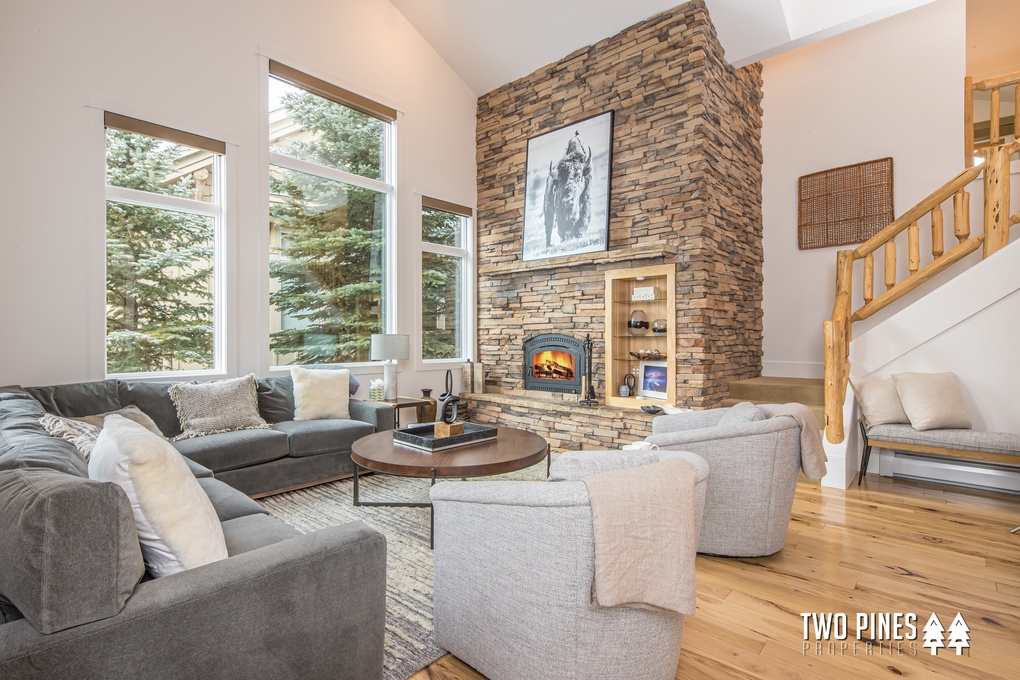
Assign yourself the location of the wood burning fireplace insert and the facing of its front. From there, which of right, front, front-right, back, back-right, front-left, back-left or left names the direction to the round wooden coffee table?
front-left

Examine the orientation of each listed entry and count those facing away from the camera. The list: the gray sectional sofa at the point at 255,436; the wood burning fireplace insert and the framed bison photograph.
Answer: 0

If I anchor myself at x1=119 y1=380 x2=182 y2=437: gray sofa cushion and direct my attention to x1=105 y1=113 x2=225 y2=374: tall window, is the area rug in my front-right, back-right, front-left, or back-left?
back-right

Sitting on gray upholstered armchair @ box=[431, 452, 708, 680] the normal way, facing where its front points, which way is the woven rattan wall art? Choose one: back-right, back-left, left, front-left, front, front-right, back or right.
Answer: right

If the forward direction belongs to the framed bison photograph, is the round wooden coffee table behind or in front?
in front

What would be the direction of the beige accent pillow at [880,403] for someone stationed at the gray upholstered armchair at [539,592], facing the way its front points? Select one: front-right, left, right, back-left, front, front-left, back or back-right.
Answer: right

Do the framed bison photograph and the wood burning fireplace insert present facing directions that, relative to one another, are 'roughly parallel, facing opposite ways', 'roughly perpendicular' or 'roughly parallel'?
roughly parallel

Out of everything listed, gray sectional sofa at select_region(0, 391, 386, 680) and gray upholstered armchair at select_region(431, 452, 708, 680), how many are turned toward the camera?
0

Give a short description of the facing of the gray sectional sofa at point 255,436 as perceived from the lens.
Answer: facing the viewer and to the right of the viewer

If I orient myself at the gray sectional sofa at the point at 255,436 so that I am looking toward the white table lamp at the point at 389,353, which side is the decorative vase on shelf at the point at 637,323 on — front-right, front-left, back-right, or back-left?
front-right

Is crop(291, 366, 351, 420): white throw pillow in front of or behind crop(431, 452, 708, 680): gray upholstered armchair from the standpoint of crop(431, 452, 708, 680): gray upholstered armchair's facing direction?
in front

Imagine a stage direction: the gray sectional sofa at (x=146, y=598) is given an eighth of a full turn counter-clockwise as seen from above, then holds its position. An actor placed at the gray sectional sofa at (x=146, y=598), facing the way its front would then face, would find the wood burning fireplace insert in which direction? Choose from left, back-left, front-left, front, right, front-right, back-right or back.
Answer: front-right

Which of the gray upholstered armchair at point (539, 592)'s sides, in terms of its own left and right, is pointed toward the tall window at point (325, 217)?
front

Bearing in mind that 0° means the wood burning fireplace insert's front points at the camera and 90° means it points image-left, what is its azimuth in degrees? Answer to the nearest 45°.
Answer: approximately 45°

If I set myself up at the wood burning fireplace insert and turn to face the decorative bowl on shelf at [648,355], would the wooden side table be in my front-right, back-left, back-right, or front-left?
back-right
